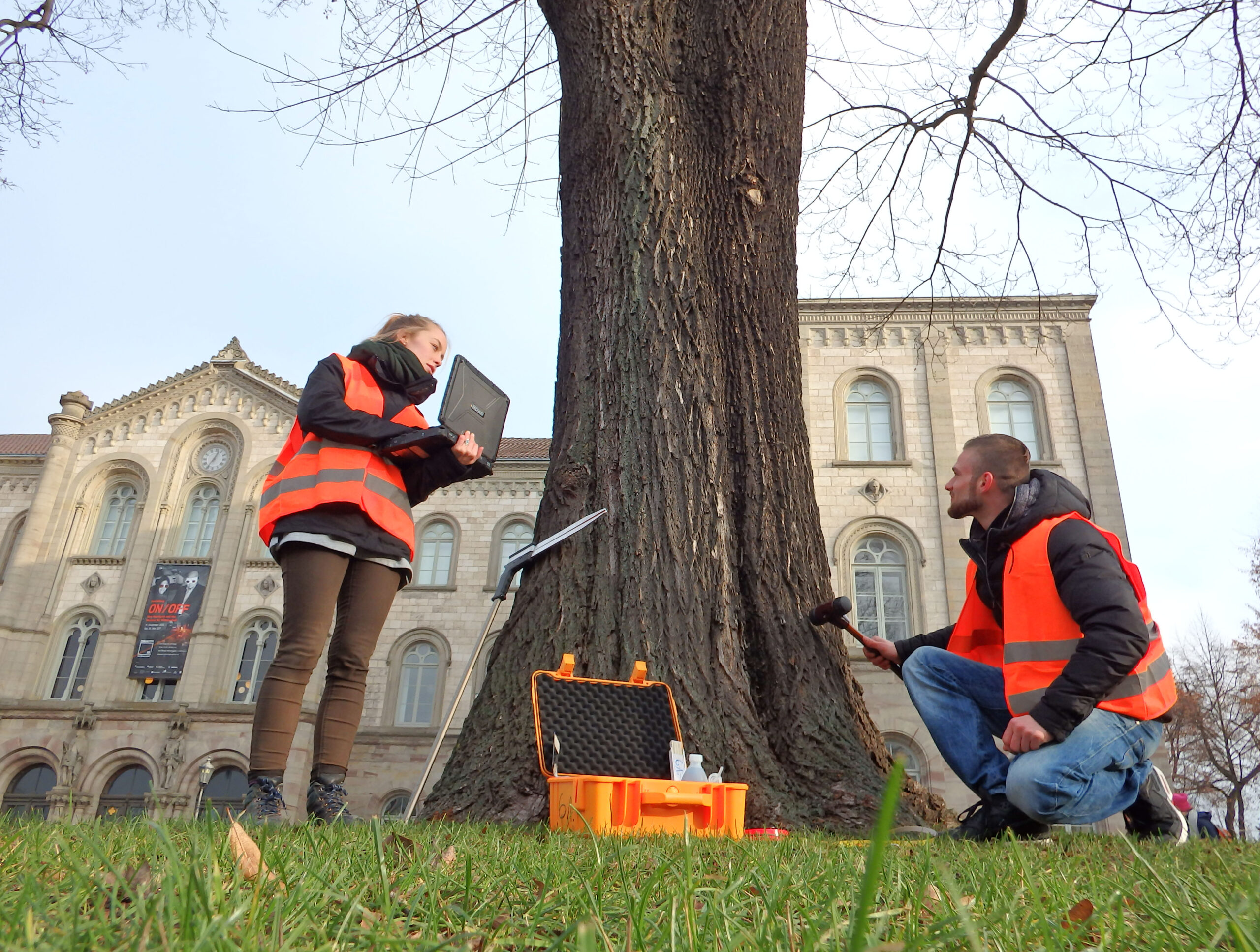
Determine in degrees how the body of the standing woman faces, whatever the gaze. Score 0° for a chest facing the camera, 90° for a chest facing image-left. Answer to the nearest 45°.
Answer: approximately 315°

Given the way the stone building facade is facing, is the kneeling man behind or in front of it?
in front

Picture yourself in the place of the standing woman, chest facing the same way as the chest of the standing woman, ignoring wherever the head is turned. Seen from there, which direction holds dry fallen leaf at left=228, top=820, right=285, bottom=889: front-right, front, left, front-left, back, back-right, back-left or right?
front-right

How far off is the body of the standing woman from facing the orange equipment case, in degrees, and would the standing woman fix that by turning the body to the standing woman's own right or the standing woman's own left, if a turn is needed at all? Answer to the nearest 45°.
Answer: approximately 45° to the standing woman's own left

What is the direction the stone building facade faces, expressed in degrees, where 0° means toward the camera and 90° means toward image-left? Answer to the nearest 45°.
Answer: approximately 0°

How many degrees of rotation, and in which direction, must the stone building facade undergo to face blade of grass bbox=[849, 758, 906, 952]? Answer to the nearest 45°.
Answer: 0° — it already faces it

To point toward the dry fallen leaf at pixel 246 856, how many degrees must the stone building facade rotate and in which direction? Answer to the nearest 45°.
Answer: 0° — it already faces it

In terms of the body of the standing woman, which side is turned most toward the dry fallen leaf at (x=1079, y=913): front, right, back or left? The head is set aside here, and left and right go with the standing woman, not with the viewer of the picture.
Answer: front

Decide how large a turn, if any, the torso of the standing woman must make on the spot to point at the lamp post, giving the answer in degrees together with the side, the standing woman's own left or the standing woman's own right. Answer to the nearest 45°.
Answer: approximately 135° to the standing woman's own left

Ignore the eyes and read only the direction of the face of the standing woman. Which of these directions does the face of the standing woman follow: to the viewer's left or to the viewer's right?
to the viewer's right

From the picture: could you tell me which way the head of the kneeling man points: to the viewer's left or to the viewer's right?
to the viewer's left

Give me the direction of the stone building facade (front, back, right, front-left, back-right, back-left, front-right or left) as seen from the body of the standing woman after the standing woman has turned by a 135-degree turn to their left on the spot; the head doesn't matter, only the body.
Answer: front
